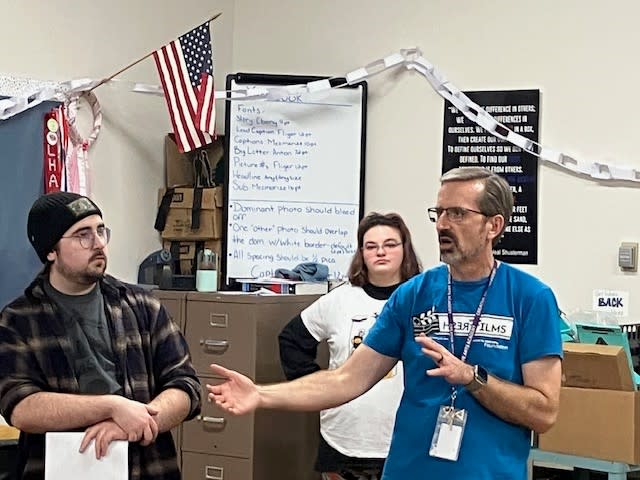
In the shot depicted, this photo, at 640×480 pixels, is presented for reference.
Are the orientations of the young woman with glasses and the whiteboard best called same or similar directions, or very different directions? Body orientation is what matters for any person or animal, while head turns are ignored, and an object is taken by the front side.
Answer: same or similar directions

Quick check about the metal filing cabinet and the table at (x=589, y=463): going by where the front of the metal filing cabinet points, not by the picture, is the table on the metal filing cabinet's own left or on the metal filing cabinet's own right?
on the metal filing cabinet's own left

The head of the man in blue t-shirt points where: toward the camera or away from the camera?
toward the camera

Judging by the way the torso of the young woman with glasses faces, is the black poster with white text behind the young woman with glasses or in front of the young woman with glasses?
behind

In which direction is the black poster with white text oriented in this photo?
toward the camera

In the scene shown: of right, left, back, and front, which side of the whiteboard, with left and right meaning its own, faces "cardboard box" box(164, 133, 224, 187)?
right

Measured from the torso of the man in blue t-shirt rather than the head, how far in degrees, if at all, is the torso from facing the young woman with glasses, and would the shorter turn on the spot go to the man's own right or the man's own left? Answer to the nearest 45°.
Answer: approximately 135° to the man's own right

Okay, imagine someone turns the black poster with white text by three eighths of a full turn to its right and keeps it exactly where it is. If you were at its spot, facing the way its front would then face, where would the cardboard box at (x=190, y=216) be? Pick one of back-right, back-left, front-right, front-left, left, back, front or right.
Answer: front-left

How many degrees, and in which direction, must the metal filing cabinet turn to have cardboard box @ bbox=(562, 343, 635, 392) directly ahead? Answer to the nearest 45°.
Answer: approximately 90° to its left

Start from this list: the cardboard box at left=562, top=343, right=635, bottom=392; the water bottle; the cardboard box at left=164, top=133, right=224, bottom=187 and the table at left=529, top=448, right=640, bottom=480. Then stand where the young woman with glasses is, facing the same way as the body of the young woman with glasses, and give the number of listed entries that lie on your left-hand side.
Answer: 2

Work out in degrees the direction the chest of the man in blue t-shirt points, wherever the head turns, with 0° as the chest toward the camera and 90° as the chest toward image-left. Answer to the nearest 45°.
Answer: approximately 45°

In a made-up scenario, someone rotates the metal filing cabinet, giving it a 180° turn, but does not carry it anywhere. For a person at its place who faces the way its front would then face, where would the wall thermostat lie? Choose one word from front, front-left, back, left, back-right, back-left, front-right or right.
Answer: front-right

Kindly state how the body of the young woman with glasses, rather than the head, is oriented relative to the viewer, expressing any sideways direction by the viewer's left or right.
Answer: facing the viewer

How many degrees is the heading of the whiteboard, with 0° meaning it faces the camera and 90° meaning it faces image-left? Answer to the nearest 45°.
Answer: approximately 0°
